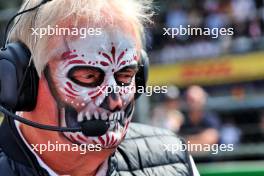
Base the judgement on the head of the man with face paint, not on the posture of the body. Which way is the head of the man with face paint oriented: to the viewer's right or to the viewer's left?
to the viewer's right

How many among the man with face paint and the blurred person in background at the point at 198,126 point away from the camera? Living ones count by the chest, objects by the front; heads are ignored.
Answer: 0

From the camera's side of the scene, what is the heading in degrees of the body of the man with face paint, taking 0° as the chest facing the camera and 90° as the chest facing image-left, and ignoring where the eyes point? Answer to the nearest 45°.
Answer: approximately 315°

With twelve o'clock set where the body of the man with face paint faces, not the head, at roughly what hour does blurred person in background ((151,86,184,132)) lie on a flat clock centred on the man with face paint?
The blurred person in background is roughly at 8 o'clock from the man with face paint.

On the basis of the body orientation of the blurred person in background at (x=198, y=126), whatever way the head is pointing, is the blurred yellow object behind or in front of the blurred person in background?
behind

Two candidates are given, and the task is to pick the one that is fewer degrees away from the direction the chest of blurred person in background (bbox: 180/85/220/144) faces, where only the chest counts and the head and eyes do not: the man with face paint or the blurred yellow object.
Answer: the man with face paint

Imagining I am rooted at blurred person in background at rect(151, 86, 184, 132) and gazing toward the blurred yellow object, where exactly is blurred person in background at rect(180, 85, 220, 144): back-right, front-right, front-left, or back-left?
back-right

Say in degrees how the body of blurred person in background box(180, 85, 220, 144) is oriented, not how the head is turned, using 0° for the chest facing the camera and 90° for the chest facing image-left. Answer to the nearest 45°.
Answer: approximately 45°

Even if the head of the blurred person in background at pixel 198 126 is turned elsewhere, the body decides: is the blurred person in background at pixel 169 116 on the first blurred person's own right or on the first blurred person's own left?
on the first blurred person's own right
